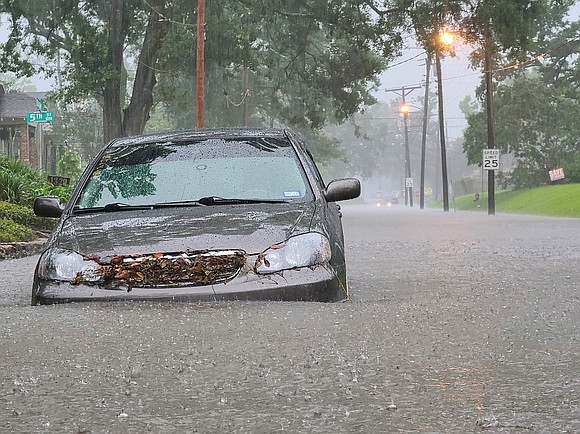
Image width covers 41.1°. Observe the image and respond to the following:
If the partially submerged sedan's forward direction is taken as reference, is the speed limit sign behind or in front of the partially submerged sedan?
behind

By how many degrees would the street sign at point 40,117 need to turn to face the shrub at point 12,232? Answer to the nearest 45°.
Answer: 0° — it already faces it

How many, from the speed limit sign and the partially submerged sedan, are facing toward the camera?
2

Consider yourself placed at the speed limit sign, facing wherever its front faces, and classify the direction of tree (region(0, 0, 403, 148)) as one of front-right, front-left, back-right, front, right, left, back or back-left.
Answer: front-right

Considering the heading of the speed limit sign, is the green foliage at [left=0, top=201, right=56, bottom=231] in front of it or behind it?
in front

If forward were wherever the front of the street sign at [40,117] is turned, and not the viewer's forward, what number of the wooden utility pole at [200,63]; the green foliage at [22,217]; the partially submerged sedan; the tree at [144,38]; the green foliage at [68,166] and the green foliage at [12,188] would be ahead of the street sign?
3

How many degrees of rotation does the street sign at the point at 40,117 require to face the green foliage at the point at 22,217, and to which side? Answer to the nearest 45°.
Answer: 0° — it already faces it

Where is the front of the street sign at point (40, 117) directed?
toward the camera

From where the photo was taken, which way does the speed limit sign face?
toward the camera

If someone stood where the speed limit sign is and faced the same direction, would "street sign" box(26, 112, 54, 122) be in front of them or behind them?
in front

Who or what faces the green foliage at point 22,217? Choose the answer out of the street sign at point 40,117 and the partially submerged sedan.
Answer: the street sign

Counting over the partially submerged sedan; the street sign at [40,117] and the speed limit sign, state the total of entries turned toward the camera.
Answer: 3

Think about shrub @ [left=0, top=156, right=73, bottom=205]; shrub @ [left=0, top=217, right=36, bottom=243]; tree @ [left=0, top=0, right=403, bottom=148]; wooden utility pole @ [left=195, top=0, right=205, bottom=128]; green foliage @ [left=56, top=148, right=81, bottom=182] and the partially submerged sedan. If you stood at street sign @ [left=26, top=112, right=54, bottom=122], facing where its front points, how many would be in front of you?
3
